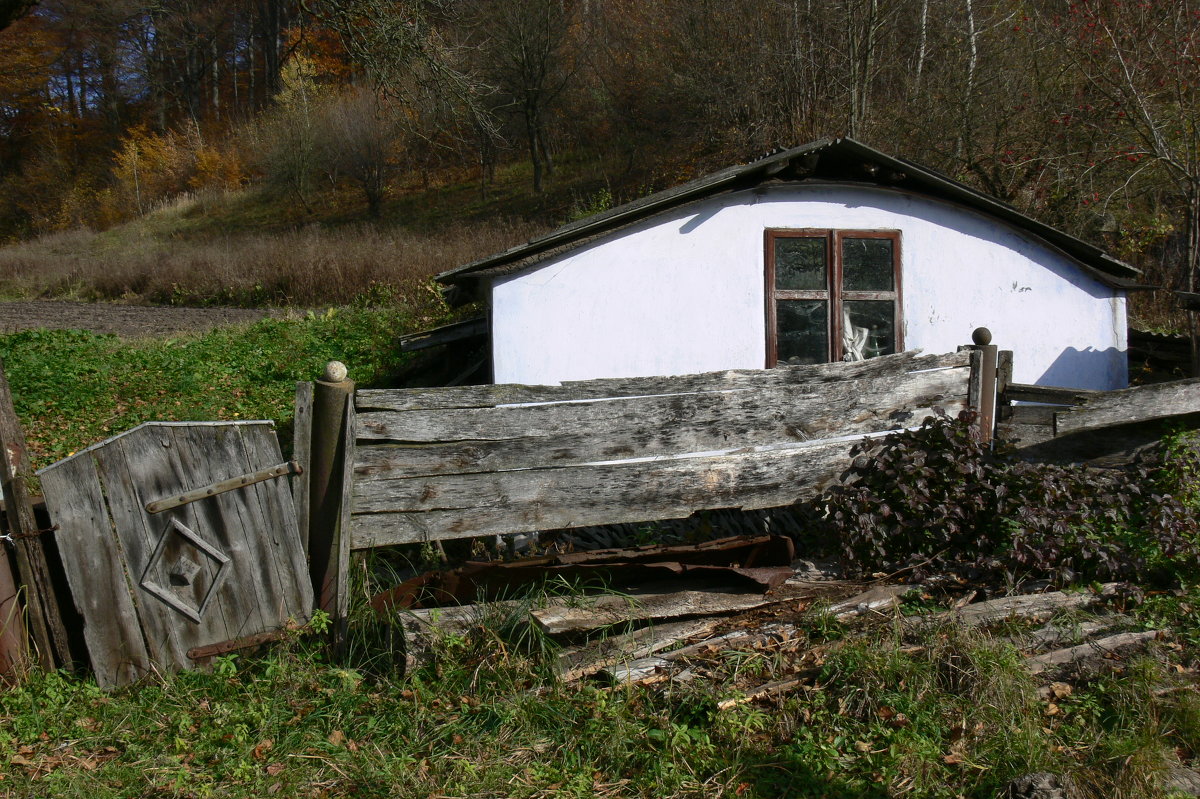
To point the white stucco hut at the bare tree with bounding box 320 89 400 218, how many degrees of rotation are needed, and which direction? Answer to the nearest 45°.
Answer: approximately 135° to its right

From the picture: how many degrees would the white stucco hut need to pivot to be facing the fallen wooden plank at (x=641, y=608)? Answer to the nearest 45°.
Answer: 0° — it already faces it

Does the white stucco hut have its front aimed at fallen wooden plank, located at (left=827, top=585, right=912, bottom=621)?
yes

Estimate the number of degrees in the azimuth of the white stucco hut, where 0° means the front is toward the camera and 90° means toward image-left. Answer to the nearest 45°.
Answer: approximately 0°

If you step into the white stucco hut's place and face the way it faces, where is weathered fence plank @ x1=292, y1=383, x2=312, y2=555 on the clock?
The weathered fence plank is roughly at 1 o'clock from the white stucco hut.

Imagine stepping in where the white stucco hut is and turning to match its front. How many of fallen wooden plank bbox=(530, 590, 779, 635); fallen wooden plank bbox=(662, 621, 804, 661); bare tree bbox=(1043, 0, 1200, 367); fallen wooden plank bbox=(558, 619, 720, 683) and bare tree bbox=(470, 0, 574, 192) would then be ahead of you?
3

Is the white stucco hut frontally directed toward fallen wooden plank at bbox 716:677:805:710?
yes

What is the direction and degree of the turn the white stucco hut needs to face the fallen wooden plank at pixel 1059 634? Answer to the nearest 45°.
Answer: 0° — it already faces it
